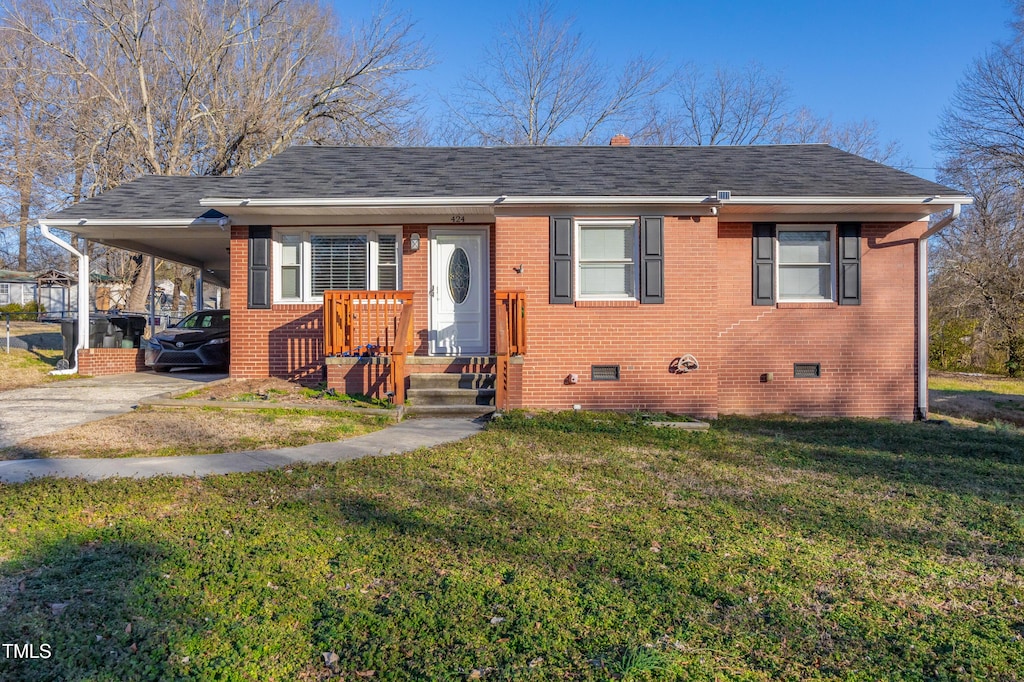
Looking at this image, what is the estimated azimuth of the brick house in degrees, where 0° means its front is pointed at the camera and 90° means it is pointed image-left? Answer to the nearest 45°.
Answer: approximately 0°

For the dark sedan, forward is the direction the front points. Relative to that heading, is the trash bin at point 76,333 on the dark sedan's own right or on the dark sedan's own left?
on the dark sedan's own right

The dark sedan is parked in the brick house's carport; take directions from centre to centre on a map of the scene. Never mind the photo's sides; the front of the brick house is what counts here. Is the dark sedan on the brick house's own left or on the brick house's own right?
on the brick house's own right

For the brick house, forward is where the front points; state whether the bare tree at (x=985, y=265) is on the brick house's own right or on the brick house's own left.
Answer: on the brick house's own left

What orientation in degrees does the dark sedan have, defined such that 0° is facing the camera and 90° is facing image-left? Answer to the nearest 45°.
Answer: approximately 45°
